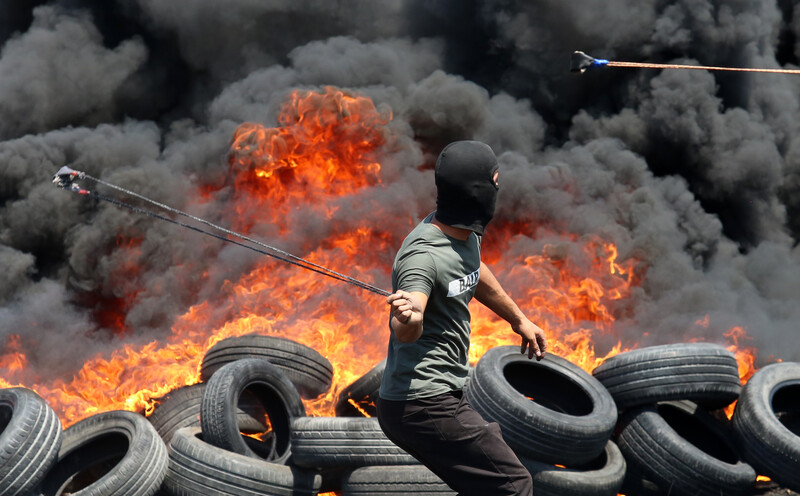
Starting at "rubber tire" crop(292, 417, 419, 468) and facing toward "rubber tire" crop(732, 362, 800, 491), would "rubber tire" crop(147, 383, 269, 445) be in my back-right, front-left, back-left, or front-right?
back-left

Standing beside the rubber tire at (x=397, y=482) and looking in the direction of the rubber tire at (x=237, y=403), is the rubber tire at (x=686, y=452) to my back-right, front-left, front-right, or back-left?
back-right

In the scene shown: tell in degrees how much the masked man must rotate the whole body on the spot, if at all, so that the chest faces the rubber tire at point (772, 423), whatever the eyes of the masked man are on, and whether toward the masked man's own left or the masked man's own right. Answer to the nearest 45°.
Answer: approximately 45° to the masked man's own left

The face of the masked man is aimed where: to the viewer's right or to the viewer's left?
to the viewer's right

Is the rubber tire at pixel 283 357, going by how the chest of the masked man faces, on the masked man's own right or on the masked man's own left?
on the masked man's own left

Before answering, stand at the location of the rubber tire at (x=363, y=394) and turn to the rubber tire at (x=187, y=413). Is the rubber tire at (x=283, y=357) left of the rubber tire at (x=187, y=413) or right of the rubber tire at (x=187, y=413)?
right

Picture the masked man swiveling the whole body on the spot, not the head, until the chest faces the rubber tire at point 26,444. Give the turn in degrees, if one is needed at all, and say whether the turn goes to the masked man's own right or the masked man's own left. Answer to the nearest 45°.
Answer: approximately 135° to the masked man's own left

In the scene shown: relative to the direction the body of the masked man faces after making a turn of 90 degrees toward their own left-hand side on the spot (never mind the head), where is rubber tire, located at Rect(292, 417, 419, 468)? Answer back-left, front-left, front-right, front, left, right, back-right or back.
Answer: front

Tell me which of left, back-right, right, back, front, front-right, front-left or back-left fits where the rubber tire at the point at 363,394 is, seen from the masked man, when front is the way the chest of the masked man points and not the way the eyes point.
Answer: left

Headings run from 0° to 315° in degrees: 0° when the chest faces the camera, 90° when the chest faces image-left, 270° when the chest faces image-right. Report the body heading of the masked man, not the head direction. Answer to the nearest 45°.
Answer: approximately 270°
